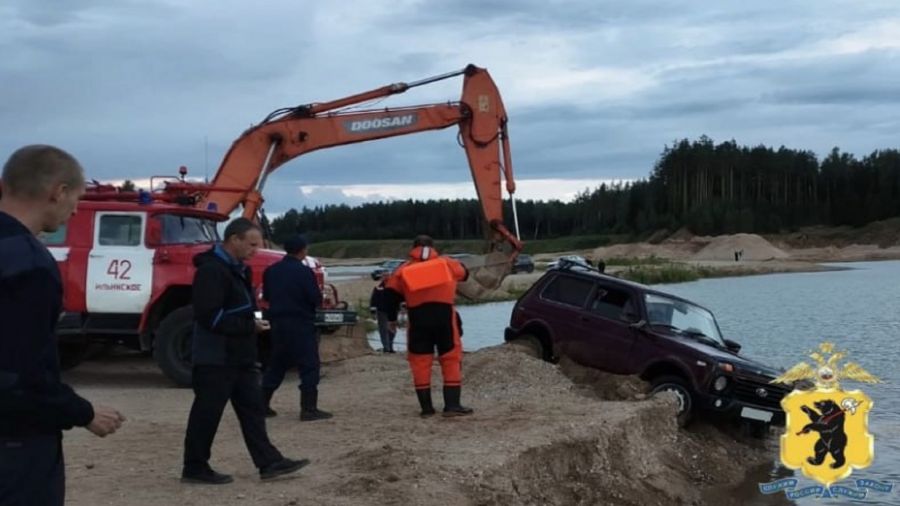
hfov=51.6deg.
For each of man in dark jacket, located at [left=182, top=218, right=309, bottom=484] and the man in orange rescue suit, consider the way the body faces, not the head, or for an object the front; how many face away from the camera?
1

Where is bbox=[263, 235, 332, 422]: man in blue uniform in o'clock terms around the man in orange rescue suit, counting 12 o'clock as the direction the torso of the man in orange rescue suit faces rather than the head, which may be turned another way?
The man in blue uniform is roughly at 9 o'clock from the man in orange rescue suit.

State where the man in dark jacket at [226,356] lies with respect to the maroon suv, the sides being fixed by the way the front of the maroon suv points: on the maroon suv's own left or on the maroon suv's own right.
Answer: on the maroon suv's own right

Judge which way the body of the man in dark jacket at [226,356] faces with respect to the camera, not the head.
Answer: to the viewer's right

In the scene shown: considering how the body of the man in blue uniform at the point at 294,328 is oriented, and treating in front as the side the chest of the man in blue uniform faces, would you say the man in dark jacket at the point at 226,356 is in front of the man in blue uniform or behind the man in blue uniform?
behind

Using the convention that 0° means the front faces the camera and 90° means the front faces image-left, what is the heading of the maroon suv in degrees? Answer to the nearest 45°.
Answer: approximately 315°

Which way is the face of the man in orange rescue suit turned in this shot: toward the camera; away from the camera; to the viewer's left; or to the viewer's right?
away from the camera

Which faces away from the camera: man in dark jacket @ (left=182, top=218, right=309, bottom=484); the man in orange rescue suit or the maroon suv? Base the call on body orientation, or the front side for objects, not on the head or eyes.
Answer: the man in orange rescue suit

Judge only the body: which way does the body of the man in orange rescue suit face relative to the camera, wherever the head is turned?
away from the camera

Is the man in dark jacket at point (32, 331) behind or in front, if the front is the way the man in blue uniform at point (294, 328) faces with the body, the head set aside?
behind

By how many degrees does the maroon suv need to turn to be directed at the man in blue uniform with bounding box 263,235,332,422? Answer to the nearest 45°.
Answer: approximately 90° to its right
